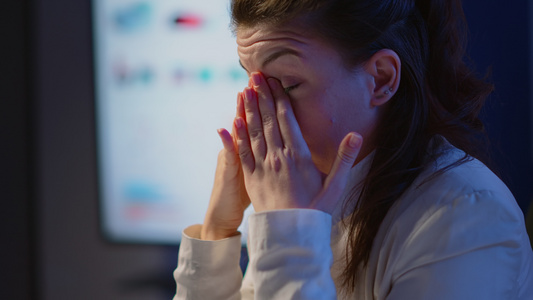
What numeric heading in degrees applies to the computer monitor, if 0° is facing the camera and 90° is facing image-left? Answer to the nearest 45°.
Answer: approximately 0°

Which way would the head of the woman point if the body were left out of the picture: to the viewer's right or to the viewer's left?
to the viewer's left

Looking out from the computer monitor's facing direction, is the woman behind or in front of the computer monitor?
in front
